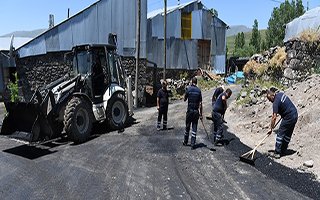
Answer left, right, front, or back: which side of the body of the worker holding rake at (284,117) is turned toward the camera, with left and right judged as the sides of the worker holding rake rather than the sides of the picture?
left

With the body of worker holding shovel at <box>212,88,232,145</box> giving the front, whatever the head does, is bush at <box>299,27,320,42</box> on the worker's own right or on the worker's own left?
on the worker's own left

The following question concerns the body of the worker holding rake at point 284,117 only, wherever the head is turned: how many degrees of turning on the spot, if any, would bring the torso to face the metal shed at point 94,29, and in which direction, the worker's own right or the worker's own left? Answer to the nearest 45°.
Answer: approximately 45° to the worker's own right

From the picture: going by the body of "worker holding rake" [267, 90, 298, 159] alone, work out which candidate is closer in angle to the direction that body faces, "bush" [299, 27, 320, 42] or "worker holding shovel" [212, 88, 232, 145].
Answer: the worker holding shovel

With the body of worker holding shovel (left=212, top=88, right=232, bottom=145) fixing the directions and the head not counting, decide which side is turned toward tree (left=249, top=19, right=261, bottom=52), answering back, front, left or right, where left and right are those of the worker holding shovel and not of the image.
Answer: left

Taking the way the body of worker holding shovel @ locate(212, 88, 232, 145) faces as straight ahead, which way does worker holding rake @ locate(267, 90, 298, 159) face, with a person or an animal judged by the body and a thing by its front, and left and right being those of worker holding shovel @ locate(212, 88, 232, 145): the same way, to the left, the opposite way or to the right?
the opposite way

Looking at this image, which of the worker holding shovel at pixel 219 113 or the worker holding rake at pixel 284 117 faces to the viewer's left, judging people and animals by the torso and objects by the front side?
the worker holding rake at pixel 284 117

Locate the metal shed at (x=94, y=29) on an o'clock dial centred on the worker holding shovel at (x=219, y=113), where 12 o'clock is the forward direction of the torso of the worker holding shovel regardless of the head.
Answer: The metal shed is roughly at 8 o'clock from the worker holding shovel.

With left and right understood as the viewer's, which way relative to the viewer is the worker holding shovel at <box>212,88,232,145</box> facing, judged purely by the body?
facing to the right of the viewer

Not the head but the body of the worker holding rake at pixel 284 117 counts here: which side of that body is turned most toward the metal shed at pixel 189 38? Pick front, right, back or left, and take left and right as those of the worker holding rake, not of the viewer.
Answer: right
